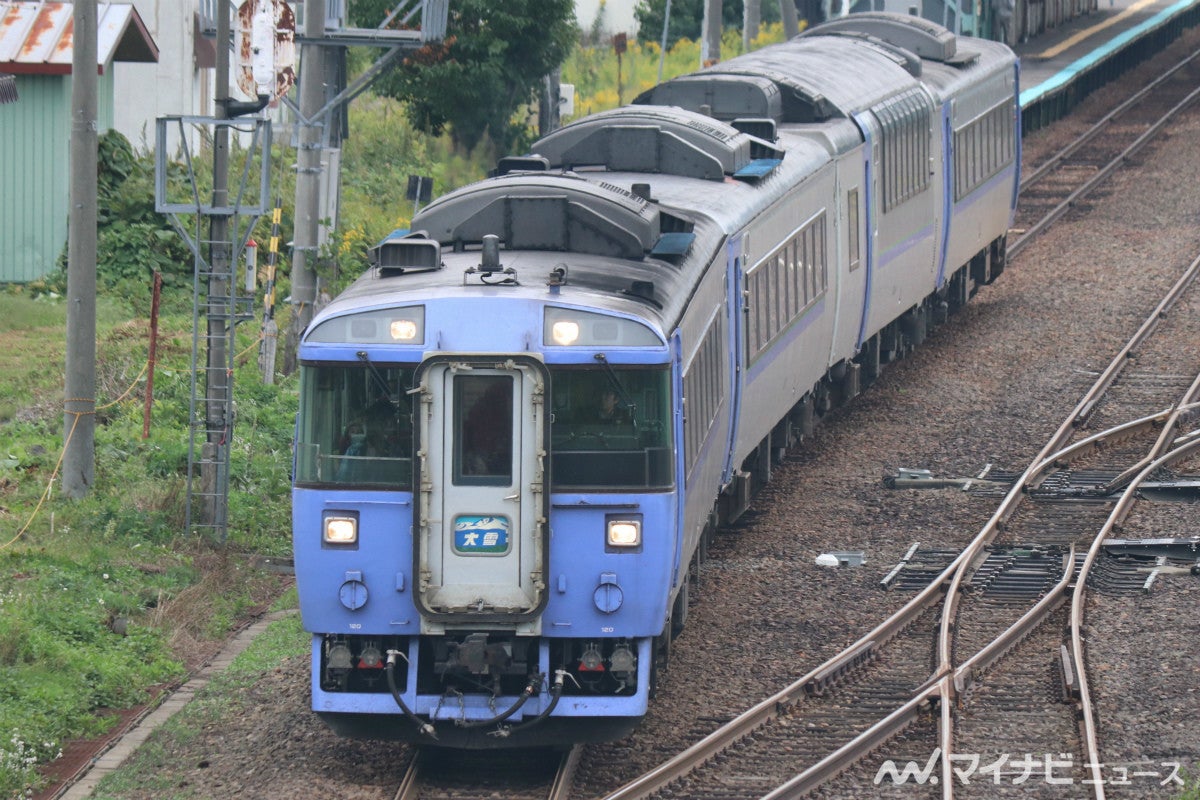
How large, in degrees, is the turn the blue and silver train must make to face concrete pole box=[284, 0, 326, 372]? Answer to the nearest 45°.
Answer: approximately 180°

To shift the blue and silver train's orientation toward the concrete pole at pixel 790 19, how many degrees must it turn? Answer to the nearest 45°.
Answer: approximately 180°

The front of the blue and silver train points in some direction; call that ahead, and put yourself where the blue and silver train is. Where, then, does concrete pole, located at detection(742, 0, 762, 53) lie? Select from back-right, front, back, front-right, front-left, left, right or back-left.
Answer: back

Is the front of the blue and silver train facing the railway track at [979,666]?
no

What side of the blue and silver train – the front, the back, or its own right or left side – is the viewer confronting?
front

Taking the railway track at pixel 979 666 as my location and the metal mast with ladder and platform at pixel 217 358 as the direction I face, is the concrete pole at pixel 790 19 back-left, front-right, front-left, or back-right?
front-right

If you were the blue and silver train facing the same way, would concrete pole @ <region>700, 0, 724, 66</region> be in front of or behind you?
behind

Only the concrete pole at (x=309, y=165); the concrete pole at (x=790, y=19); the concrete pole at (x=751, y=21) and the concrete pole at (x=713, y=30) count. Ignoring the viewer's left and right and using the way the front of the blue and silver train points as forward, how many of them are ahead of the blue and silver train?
0

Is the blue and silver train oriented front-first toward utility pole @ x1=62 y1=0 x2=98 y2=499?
no

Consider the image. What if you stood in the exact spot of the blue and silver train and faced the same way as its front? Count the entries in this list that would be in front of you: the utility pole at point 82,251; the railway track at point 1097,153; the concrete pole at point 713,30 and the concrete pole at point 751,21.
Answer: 0
